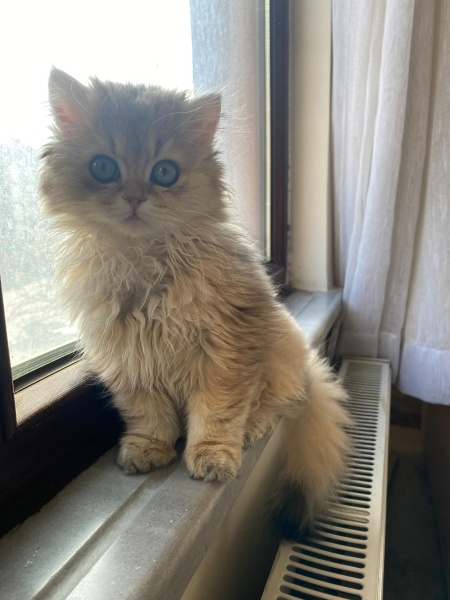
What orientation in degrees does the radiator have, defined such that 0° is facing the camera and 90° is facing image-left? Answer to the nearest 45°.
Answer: approximately 270°

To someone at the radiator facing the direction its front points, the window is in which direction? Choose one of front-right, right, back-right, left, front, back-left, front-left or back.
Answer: back

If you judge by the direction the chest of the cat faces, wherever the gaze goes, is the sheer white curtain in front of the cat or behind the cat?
behind

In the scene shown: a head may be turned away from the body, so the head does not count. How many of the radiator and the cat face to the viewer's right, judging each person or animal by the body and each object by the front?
1

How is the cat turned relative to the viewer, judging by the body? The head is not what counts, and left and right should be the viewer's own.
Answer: facing the viewer and to the left of the viewer

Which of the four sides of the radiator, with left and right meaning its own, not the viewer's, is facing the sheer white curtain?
left
